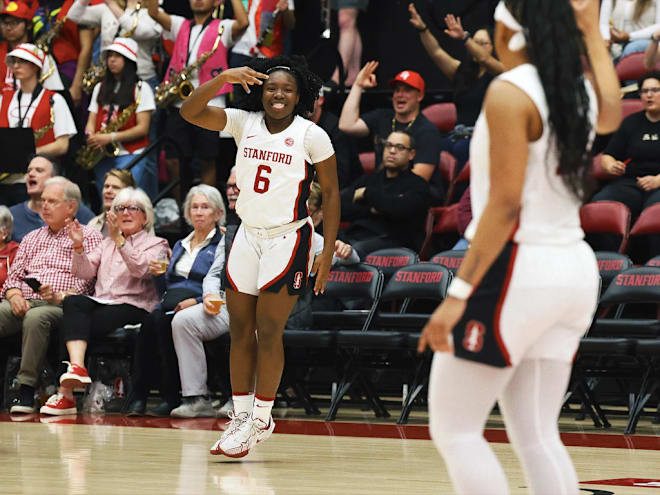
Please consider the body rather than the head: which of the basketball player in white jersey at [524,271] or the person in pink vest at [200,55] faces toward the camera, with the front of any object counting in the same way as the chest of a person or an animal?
the person in pink vest

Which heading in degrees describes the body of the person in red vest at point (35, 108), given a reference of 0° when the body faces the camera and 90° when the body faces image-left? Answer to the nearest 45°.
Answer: approximately 45°

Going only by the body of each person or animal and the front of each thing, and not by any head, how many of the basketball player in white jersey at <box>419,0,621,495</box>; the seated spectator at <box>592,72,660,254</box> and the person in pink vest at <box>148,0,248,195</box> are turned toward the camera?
2

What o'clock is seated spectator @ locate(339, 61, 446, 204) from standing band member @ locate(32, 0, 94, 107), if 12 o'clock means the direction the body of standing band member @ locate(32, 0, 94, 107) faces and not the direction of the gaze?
seated spectator @ locate(339, 61, 446, 204) is roughly at 9 o'clock from standing band member @ locate(32, 0, 94, 107).

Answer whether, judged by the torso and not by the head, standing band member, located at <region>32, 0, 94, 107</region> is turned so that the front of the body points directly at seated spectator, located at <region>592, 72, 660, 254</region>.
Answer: no

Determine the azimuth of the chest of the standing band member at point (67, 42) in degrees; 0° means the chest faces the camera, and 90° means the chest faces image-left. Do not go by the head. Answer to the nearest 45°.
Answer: approximately 45°

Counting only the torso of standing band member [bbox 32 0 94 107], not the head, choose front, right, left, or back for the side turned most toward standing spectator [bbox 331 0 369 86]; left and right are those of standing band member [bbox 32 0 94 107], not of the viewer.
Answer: left

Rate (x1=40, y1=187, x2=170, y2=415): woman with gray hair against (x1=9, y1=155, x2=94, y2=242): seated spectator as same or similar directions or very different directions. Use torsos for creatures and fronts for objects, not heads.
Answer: same or similar directions

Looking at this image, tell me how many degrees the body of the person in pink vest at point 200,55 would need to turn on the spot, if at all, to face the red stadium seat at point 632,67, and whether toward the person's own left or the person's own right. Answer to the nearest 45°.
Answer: approximately 90° to the person's own left

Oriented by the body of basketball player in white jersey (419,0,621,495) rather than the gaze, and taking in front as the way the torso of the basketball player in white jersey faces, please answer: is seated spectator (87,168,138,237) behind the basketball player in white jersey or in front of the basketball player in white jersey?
in front

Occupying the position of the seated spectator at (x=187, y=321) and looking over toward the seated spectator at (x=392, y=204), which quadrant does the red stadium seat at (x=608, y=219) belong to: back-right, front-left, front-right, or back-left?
front-right

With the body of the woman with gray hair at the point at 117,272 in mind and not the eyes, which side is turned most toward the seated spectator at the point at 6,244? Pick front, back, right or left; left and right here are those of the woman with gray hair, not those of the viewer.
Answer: right

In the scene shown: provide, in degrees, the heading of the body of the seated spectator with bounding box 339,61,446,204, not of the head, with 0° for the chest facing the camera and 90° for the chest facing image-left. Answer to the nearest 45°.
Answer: approximately 45°

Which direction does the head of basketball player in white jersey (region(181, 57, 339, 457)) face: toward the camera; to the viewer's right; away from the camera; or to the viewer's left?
toward the camera

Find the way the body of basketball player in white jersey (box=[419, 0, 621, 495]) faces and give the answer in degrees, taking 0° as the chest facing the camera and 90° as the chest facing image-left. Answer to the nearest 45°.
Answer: approximately 135°

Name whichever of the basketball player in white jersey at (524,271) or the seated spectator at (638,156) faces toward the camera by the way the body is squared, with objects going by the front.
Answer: the seated spectator

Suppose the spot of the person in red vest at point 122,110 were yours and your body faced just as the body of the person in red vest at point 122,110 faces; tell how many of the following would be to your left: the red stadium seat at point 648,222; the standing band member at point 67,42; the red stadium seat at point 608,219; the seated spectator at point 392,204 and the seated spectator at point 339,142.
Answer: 4

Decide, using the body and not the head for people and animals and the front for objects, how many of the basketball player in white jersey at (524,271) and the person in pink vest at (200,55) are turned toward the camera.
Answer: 1

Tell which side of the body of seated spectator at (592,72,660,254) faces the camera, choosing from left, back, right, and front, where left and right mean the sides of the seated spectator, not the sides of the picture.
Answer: front

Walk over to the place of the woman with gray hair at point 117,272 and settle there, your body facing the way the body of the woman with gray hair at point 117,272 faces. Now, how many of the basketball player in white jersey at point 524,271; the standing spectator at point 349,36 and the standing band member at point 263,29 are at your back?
2

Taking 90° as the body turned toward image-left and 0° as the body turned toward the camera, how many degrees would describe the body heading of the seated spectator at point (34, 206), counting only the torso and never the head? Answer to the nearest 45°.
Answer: approximately 45°
